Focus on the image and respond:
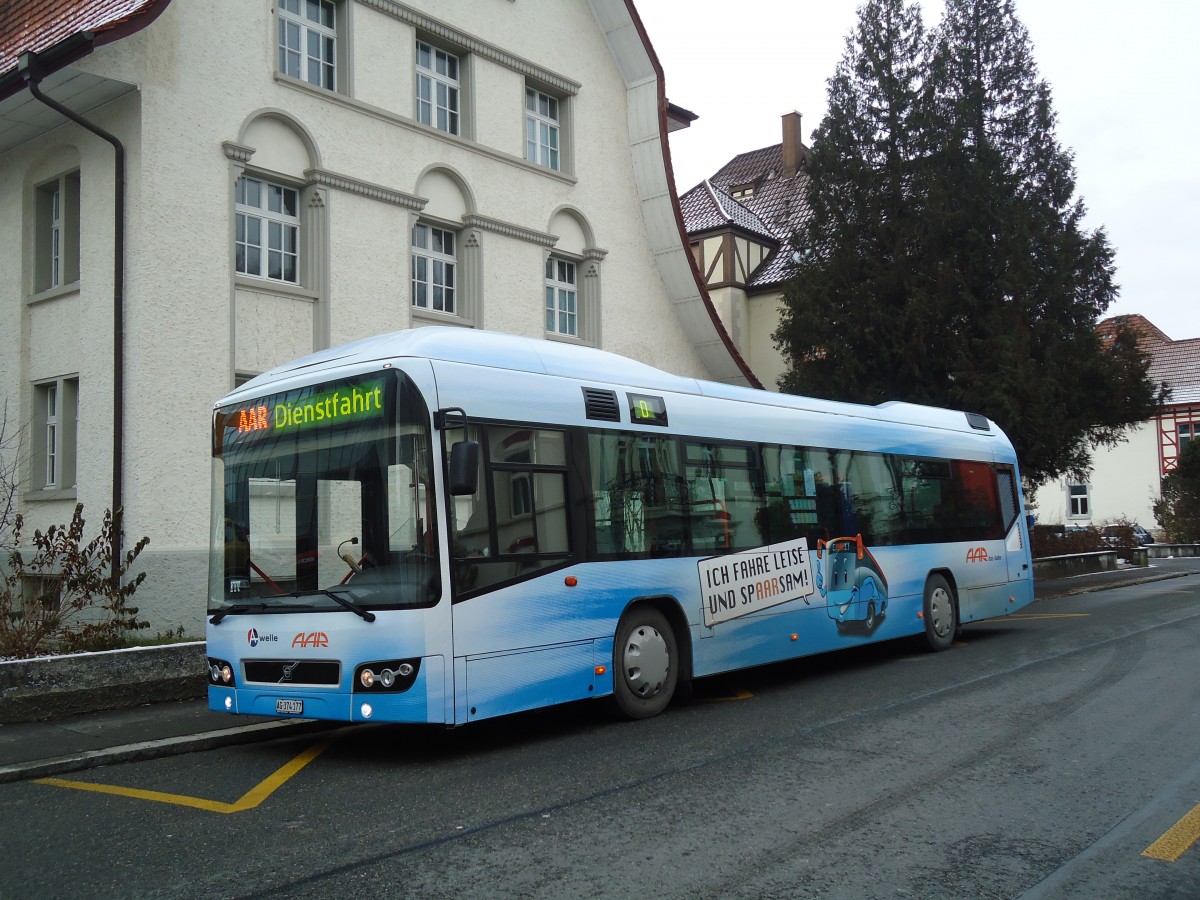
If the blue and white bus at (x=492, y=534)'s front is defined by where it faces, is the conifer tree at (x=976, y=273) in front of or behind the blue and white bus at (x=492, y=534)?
behind

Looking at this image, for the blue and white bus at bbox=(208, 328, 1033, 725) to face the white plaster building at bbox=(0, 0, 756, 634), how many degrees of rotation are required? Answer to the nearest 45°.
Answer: approximately 90° to its right

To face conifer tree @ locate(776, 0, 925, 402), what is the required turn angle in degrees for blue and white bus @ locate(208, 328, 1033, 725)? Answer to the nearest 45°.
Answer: approximately 180°

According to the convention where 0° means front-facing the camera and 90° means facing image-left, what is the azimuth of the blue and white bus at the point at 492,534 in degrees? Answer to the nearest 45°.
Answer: approximately 45°
